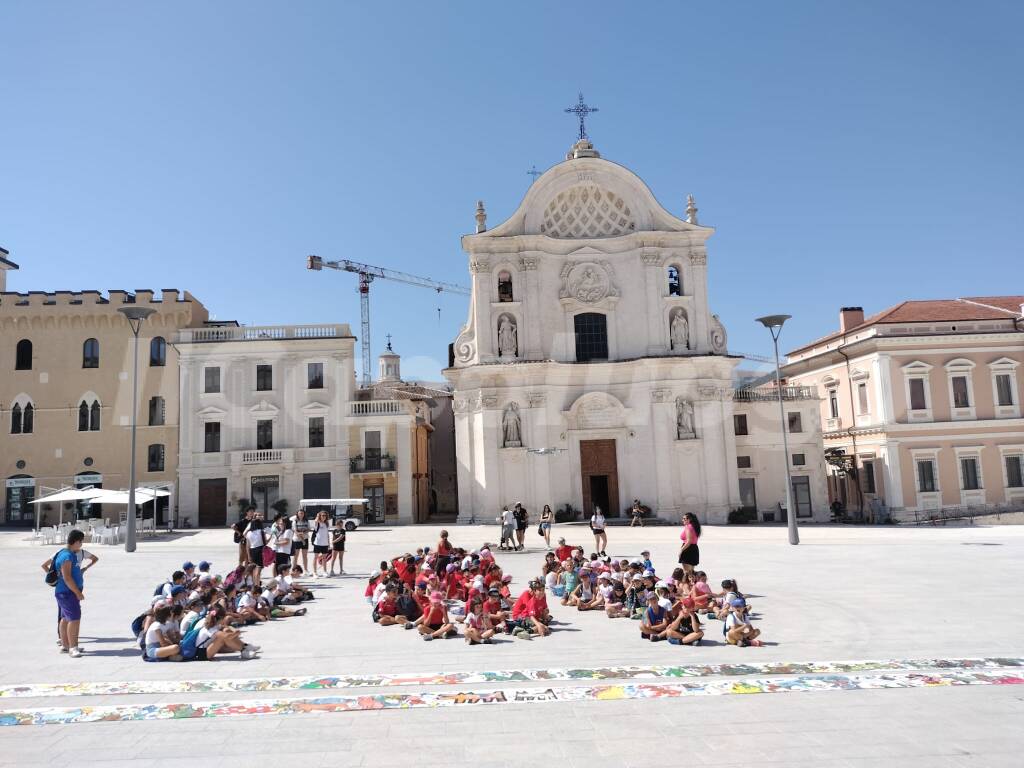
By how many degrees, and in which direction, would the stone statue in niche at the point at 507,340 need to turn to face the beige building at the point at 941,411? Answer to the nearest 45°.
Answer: approximately 90° to its left

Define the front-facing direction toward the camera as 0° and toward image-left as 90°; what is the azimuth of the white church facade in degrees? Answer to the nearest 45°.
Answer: approximately 0°

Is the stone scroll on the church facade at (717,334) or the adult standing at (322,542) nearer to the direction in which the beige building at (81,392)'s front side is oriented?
the adult standing

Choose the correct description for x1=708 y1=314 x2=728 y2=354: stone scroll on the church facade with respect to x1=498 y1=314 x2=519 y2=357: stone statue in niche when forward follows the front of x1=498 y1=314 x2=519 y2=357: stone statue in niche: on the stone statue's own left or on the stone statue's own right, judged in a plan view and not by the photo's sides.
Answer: on the stone statue's own left

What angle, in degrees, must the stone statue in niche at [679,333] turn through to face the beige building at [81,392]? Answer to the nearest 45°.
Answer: approximately 90° to its right

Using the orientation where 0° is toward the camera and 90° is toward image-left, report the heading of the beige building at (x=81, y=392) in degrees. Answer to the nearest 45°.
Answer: approximately 0°

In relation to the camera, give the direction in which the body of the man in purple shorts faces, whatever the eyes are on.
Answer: to the viewer's right
